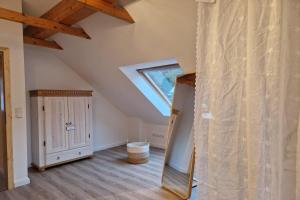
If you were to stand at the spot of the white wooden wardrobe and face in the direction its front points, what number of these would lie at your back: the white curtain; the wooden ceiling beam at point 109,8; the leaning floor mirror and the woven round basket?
0

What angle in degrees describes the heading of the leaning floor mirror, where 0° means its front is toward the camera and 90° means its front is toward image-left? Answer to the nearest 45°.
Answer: approximately 45°

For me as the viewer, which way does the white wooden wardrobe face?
facing the viewer and to the right of the viewer

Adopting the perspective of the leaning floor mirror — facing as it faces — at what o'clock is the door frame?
The door frame is roughly at 1 o'clock from the leaning floor mirror.

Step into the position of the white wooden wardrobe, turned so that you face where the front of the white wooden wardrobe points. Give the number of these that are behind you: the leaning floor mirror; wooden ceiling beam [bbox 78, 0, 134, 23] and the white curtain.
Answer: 0

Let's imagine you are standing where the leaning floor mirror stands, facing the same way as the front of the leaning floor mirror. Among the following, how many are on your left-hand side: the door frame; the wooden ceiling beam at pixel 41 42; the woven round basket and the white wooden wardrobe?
0

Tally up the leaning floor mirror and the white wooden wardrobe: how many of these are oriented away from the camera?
0

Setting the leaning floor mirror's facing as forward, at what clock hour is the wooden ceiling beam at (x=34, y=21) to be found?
The wooden ceiling beam is roughly at 1 o'clock from the leaning floor mirror.

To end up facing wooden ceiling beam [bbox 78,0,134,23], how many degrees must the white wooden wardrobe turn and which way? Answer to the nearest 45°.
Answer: approximately 45° to its right

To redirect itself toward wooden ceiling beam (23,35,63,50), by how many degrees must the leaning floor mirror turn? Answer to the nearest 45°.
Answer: approximately 45° to its right

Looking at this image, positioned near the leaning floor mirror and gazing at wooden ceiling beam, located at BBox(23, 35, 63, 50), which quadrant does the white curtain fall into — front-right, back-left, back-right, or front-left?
back-left

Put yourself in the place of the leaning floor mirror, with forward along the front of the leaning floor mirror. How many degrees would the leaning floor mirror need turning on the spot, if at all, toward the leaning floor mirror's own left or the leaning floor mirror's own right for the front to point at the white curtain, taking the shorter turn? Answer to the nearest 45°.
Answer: approximately 45° to the leaning floor mirror's own left

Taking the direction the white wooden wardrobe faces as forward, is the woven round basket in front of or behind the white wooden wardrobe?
in front
